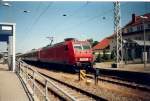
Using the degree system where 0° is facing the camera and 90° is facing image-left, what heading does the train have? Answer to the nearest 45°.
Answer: approximately 315°

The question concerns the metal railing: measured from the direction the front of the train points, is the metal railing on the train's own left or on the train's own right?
on the train's own right
